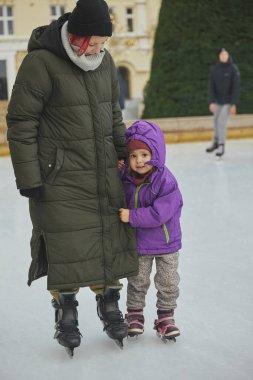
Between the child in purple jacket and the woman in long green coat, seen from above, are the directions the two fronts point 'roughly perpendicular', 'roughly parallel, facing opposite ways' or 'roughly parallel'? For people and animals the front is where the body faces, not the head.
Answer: roughly perpendicular

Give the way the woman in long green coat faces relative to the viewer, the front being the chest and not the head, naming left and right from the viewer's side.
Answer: facing the viewer and to the right of the viewer

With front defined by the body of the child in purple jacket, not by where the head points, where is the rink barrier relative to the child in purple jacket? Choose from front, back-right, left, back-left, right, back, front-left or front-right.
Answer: back-right

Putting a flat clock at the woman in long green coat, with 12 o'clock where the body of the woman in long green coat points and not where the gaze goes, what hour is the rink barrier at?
The rink barrier is roughly at 8 o'clock from the woman in long green coat.

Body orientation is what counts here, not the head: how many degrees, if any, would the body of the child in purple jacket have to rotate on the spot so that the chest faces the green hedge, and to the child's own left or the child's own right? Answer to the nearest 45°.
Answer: approximately 135° to the child's own right

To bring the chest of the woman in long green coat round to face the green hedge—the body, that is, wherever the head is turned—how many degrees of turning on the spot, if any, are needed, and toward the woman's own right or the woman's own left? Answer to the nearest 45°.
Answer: approximately 135° to the woman's own left

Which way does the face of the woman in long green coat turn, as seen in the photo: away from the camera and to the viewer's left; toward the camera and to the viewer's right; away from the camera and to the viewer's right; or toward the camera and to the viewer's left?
toward the camera and to the viewer's right

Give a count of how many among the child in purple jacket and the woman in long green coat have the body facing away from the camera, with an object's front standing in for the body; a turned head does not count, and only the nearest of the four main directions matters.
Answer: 0

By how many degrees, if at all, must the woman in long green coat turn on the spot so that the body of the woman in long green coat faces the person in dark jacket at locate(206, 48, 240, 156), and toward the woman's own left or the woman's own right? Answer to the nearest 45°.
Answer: approximately 135° to the woman's own left
